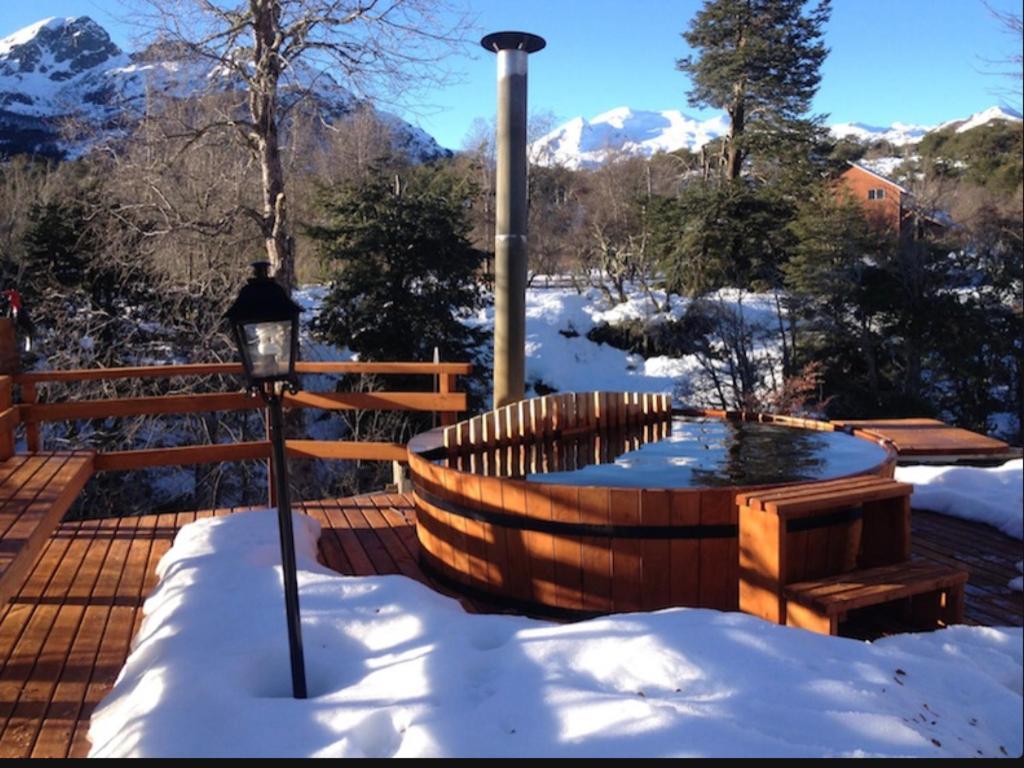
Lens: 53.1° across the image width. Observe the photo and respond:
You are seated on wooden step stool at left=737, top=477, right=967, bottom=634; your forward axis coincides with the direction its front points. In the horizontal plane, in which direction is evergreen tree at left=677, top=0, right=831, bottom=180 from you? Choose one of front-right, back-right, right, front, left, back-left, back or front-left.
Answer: back-left

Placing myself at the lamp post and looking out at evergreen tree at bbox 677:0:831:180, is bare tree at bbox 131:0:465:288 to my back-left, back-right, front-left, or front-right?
front-left

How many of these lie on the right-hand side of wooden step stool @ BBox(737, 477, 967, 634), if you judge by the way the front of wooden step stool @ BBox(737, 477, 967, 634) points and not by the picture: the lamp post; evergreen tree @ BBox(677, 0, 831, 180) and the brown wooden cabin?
1

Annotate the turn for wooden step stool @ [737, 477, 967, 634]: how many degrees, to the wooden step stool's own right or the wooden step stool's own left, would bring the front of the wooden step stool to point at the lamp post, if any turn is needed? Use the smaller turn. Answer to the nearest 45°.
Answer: approximately 90° to the wooden step stool's own right

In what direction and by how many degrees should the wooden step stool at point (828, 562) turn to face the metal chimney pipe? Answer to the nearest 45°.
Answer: approximately 180°

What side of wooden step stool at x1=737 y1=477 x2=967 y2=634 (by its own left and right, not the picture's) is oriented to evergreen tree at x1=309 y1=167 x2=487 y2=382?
back

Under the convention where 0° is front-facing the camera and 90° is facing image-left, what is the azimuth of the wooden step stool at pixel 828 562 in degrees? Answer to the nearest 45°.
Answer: approximately 315°

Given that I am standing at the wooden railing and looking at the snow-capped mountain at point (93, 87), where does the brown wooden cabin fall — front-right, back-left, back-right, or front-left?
front-right

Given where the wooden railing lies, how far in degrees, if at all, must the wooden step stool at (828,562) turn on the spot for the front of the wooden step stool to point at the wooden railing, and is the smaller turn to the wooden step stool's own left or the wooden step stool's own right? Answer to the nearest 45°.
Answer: approximately 135° to the wooden step stool's own right

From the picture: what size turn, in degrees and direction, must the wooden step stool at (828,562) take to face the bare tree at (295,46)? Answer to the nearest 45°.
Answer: approximately 180°

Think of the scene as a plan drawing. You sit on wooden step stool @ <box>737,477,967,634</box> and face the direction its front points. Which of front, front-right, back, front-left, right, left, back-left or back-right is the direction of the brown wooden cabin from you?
back-left

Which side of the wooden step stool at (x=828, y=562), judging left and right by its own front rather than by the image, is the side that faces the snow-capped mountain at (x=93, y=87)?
back
